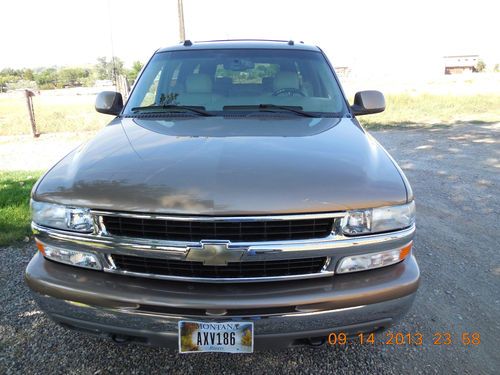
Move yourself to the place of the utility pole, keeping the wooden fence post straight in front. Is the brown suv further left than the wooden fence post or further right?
left

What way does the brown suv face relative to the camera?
toward the camera

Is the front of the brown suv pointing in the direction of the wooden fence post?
no

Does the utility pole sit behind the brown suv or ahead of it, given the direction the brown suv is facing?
behind
